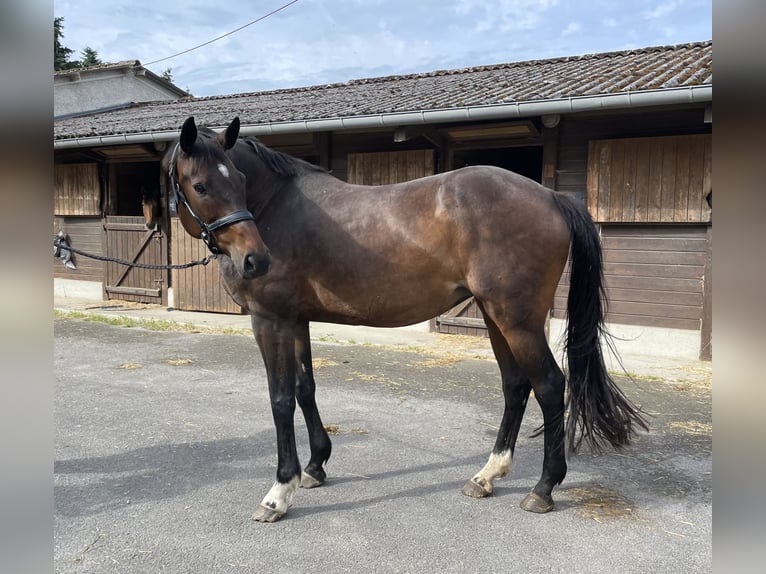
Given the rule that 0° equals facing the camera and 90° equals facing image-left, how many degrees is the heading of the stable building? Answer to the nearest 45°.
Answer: approximately 45°

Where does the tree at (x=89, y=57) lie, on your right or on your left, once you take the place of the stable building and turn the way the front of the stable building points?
on your right

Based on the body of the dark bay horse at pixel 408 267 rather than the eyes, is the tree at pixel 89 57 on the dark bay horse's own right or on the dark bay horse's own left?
on the dark bay horse's own right

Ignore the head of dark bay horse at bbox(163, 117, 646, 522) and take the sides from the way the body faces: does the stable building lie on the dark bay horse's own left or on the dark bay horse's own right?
on the dark bay horse's own right

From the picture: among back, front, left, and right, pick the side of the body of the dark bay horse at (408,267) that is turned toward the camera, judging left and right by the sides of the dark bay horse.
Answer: left

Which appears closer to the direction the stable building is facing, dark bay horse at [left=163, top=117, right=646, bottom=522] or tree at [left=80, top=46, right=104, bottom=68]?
the dark bay horse
